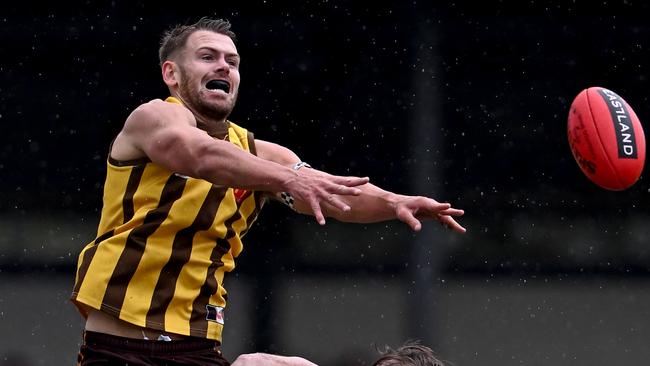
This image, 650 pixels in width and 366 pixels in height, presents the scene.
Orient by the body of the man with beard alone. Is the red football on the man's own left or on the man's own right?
on the man's own left

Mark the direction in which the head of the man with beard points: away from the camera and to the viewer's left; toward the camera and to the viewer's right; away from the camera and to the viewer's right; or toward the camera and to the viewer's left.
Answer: toward the camera and to the viewer's right

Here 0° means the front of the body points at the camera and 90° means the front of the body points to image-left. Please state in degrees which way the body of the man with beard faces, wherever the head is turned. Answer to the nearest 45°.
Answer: approximately 315°
